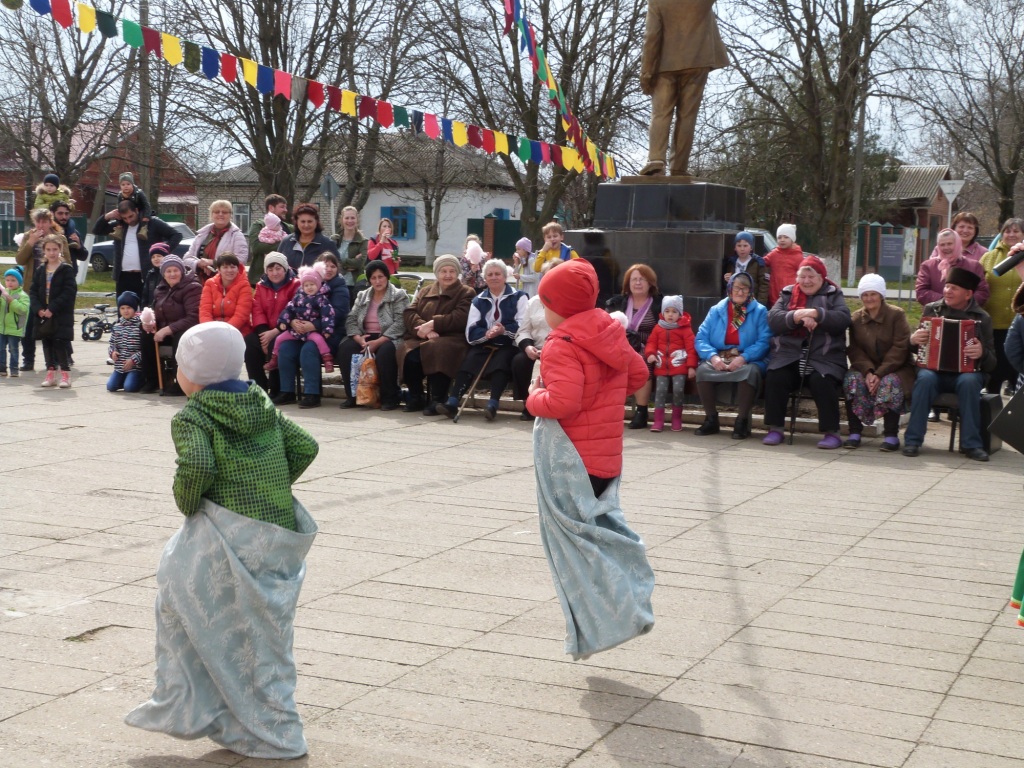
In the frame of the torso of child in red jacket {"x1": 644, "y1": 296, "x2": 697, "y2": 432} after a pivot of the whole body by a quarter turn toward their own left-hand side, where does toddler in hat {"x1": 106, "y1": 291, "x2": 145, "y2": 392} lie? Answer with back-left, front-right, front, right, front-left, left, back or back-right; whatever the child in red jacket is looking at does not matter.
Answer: back

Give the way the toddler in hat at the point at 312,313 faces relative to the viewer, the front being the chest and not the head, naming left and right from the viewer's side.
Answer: facing the viewer

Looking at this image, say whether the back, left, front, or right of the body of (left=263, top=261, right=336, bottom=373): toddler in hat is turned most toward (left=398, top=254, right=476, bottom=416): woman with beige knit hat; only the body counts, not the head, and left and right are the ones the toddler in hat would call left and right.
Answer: left

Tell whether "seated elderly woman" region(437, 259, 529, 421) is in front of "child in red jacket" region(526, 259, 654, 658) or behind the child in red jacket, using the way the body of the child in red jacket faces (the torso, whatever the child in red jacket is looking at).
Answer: in front

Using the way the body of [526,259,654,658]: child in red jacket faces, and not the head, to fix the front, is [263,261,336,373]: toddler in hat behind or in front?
in front

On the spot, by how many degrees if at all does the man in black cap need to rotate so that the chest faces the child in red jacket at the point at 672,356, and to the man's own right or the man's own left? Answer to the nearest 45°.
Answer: approximately 90° to the man's own right

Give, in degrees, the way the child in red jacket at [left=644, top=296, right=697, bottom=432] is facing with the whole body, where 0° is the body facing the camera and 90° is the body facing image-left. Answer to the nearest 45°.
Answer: approximately 0°

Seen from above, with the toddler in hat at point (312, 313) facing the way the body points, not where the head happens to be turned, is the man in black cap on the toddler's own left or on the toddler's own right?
on the toddler's own left

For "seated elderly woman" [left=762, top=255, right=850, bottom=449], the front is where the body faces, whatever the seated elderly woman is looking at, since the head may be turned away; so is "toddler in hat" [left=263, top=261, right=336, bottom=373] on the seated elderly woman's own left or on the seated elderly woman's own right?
on the seated elderly woman's own right

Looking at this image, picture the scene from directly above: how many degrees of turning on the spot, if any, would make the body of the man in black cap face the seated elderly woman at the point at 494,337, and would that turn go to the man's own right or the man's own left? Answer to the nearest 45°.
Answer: approximately 90° to the man's own right

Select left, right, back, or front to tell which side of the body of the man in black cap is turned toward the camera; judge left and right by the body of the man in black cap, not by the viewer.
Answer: front
